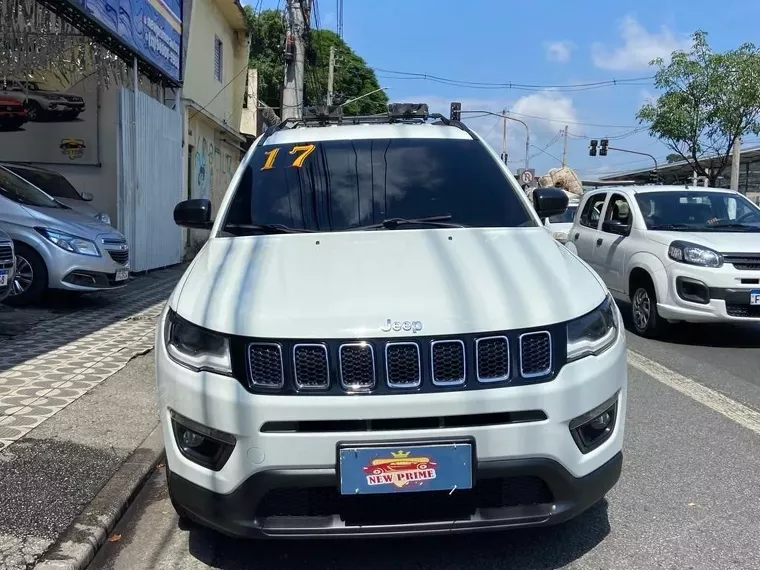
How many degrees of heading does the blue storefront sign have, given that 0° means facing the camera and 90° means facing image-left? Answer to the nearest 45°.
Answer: approximately 315°

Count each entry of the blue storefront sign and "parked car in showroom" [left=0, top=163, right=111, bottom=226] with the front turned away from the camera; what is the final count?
0

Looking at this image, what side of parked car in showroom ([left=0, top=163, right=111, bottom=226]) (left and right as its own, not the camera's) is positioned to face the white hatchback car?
front

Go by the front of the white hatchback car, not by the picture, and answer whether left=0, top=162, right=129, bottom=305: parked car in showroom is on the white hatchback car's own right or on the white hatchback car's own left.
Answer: on the white hatchback car's own right

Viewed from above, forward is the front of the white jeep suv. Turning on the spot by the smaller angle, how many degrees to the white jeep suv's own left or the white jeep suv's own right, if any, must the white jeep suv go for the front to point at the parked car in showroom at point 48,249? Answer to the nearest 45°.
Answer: approximately 135° to the white jeep suv's own right

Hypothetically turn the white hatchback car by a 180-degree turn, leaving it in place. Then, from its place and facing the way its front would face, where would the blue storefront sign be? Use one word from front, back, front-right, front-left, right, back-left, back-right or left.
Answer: front-left
